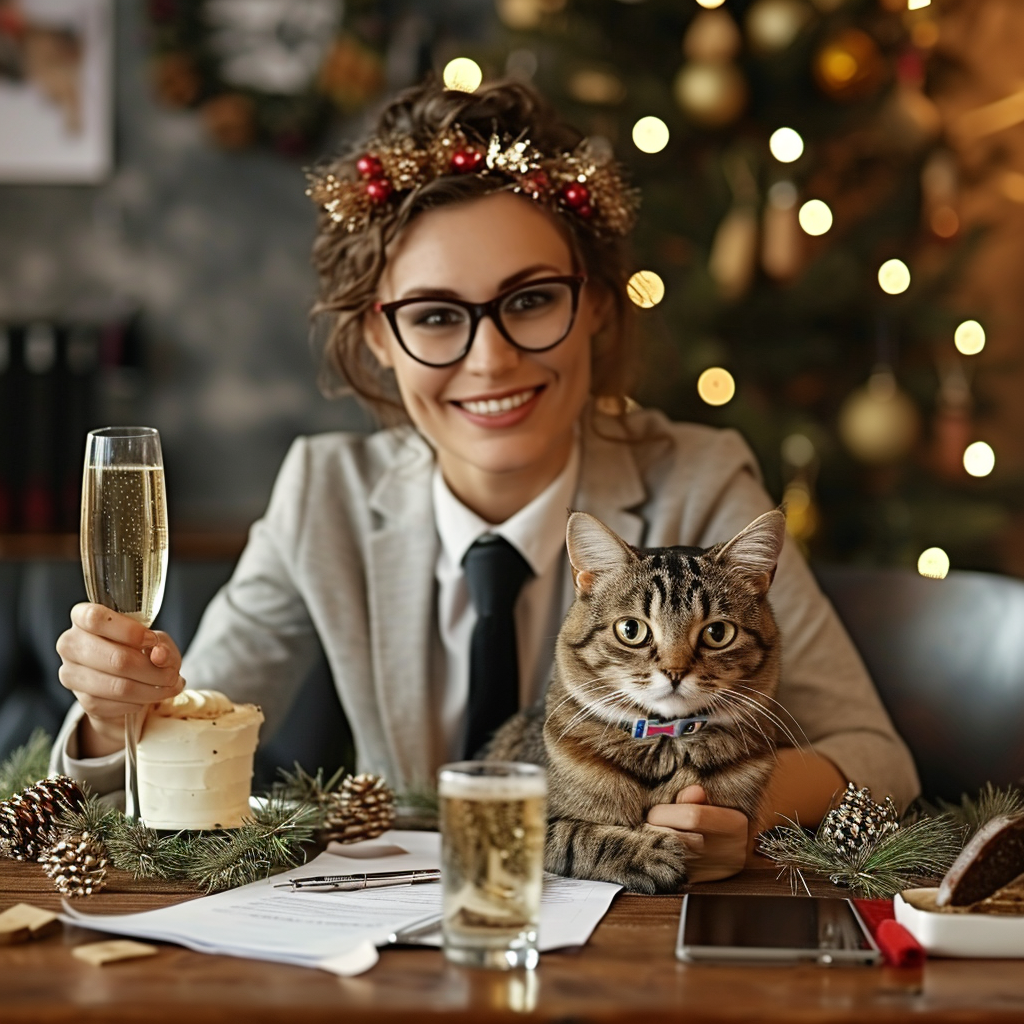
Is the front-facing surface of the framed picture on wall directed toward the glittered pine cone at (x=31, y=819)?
yes

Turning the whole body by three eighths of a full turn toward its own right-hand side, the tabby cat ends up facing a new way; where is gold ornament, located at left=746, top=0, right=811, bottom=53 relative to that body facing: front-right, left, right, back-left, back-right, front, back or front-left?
front-right

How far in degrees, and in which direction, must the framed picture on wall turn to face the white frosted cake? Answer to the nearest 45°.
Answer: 0° — it already faces it

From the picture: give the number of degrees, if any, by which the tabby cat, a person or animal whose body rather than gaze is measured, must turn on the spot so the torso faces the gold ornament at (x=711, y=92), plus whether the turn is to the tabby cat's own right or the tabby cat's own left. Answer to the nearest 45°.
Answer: approximately 180°

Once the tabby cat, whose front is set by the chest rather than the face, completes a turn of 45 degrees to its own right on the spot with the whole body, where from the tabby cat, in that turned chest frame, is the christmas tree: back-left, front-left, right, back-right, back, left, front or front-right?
back-right
